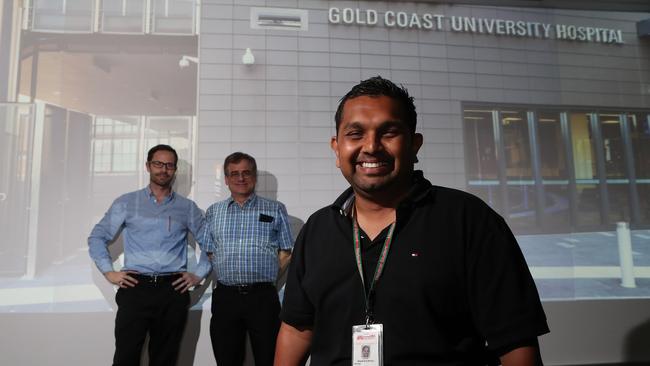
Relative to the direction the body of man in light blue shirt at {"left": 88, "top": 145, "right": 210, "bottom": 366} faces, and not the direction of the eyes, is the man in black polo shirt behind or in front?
in front

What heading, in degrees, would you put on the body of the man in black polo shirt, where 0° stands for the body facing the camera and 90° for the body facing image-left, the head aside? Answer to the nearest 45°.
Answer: approximately 45°

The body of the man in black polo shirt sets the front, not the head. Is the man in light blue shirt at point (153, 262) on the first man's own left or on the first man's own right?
on the first man's own right
